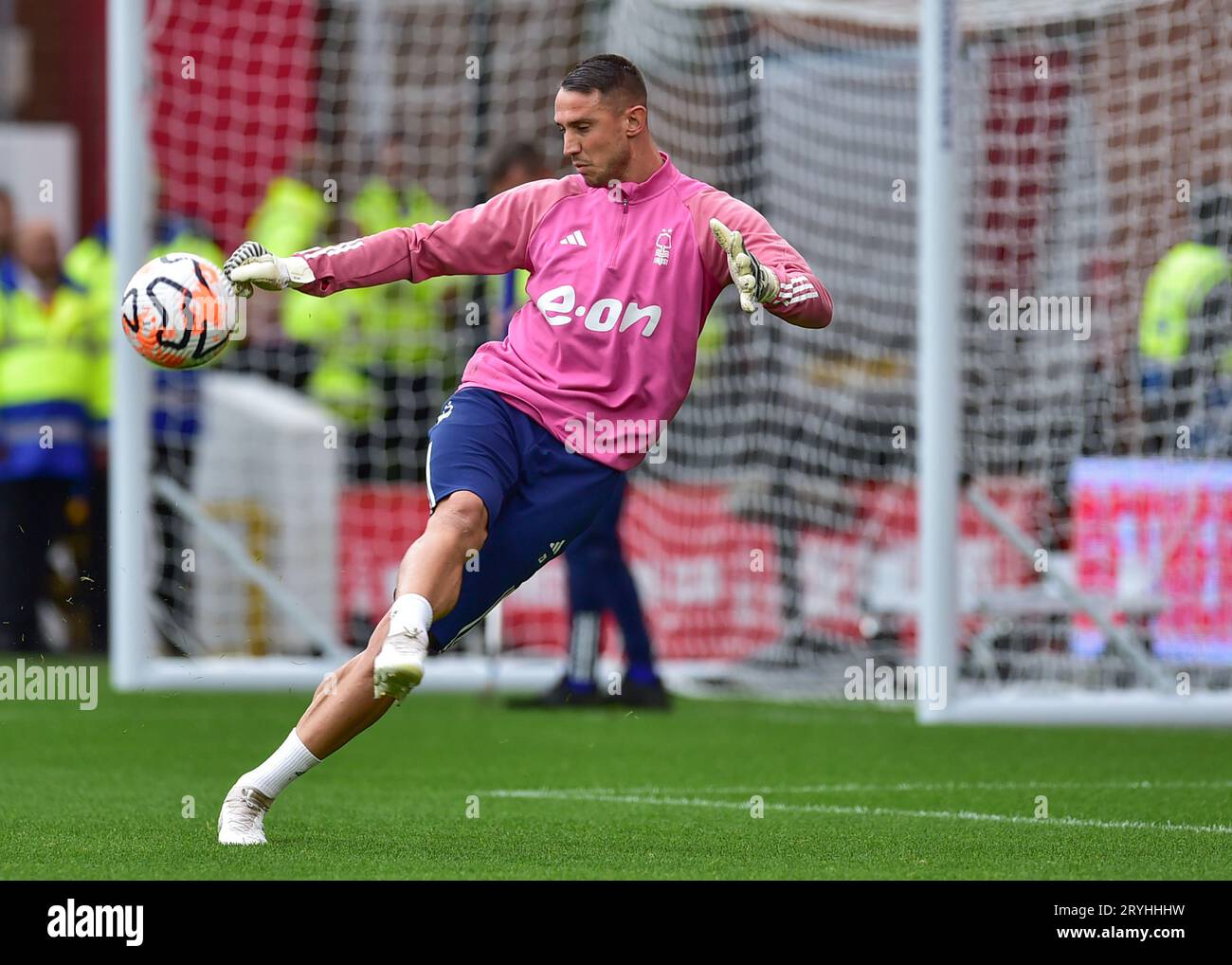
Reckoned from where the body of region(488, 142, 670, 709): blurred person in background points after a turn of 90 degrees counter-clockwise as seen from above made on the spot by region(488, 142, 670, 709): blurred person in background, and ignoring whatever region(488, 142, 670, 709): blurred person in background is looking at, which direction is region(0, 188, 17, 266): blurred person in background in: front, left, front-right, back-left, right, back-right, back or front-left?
back-right

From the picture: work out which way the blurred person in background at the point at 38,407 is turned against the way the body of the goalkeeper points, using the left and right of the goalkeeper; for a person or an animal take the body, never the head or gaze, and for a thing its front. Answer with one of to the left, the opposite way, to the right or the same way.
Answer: the same way

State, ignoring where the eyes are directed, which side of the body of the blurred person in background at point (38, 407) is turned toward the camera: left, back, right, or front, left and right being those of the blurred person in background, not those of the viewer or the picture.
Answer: front

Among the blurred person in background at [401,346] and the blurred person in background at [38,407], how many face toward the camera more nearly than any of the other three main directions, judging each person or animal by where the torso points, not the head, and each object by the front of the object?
2

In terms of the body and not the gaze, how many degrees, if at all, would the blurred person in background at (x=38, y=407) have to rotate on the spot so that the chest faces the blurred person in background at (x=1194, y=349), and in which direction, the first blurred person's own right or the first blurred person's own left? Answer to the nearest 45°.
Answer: approximately 45° to the first blurred person's own left

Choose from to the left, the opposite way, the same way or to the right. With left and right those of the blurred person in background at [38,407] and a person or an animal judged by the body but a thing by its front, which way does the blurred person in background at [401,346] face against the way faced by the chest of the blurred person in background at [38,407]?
the same way

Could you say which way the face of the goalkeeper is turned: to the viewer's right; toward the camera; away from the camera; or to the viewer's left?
to the viewer's left

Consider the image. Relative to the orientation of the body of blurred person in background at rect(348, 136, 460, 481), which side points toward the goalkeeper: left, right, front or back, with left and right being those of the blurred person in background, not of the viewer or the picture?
front
